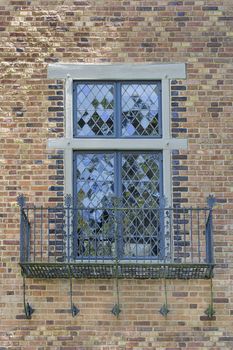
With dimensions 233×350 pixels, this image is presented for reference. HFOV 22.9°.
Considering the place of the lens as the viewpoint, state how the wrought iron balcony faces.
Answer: facing the viewer
